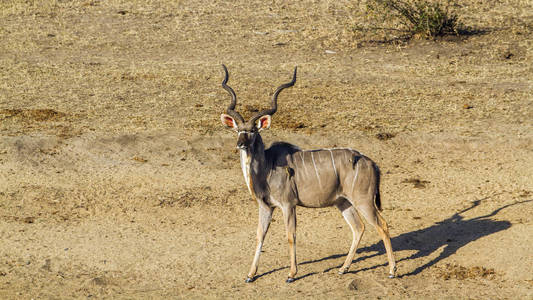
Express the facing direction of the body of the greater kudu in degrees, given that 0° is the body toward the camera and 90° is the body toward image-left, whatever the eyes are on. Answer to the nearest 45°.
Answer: approximately 45°
